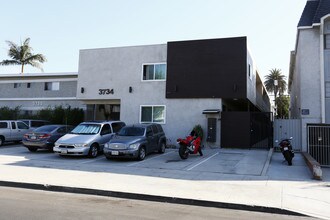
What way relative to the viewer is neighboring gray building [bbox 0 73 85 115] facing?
toward the camera

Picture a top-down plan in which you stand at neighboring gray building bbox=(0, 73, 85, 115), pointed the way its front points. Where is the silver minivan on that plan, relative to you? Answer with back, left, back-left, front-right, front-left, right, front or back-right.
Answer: front

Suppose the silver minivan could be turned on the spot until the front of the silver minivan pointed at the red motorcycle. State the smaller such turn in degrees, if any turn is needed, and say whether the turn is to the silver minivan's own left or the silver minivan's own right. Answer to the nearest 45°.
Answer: approximately 135° to the silver minivan's own left

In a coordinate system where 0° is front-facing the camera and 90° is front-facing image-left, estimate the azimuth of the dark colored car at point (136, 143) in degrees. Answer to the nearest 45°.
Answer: approximately 45°

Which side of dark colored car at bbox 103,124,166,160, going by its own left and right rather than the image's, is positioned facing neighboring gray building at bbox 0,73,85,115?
right

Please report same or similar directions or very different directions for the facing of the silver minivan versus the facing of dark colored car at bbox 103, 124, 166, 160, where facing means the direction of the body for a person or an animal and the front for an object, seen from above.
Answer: same or similar directions

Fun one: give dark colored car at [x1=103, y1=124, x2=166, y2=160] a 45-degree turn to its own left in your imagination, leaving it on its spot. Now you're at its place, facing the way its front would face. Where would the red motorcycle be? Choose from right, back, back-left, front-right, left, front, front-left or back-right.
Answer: left

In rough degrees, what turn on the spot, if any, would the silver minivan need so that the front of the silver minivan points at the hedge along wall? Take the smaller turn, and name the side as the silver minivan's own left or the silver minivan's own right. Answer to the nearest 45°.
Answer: approximately 135° to the silver minivan's own right

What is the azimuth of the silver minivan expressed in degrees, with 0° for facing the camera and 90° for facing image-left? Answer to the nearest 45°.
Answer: approximately 45°
